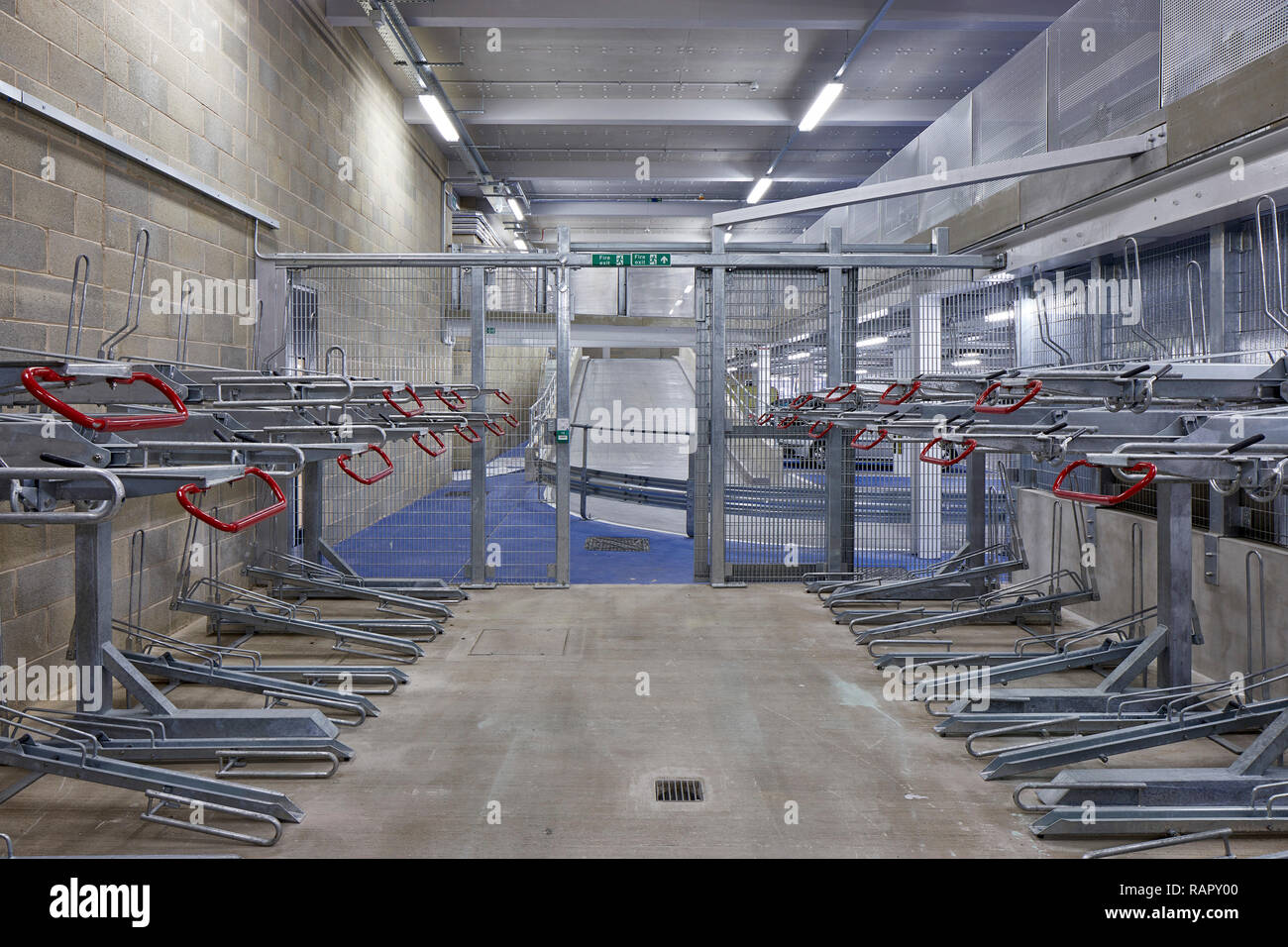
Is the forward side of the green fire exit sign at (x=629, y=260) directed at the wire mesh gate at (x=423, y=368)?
no

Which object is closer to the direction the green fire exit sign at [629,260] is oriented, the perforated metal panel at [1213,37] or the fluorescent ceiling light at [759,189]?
the perforated metal panel

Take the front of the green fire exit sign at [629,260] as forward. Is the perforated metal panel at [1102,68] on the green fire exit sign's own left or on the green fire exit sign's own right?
on the green fire exit sign's own left

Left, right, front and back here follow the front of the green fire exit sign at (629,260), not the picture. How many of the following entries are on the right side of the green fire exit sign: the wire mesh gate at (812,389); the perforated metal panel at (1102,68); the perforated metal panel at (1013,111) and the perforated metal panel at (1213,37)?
0

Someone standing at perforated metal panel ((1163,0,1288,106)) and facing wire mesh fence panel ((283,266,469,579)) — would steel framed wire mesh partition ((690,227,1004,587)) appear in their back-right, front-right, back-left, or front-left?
front-right

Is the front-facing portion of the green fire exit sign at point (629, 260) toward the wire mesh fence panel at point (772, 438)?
no

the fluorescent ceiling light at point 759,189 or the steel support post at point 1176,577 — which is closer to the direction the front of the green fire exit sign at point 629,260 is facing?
the steel support post

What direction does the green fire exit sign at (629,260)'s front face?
toward the camera

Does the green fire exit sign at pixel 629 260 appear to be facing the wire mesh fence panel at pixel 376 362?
no

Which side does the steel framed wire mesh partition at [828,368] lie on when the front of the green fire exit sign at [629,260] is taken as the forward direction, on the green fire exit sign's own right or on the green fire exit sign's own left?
on the green fire exit sign's own left
